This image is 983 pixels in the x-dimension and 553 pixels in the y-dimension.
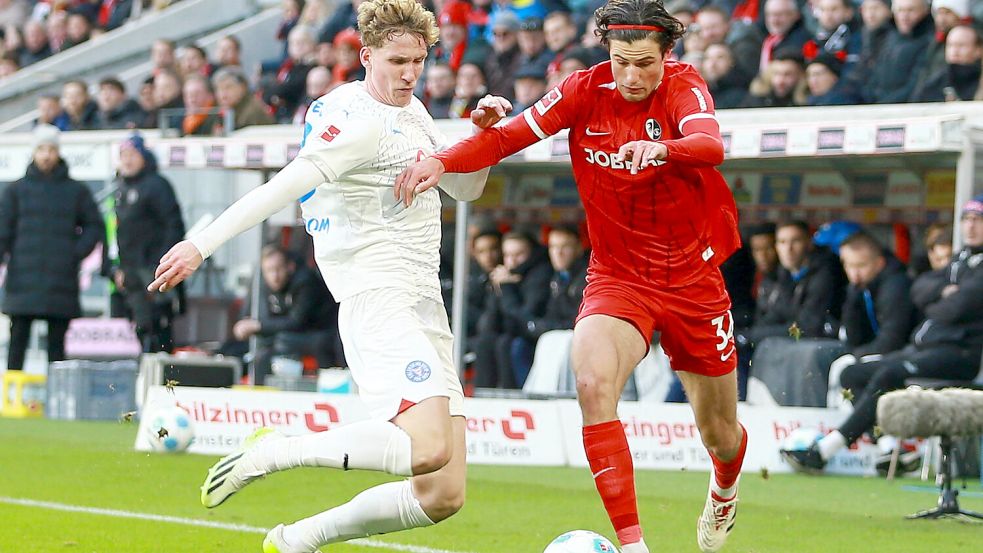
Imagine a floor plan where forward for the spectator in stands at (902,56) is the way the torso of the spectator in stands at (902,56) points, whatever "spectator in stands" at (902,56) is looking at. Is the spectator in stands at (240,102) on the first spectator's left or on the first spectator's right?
on the first spectator's right

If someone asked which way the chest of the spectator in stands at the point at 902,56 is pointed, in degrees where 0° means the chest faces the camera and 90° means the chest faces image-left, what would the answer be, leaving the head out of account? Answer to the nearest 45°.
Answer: approximately 45°

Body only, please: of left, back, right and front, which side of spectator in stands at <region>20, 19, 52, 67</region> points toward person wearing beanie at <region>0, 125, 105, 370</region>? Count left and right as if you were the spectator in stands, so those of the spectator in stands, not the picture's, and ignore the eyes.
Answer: front

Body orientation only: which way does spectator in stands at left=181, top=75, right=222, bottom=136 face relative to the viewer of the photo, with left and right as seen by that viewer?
facing the viewer and to the left of the viewer

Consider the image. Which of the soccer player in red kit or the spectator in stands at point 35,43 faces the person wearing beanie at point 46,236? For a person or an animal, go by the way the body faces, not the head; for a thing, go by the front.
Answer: the spectator in stands

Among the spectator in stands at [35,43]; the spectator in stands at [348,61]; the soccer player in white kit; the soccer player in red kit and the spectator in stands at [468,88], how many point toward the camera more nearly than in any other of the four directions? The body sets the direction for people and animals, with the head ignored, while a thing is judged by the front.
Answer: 4

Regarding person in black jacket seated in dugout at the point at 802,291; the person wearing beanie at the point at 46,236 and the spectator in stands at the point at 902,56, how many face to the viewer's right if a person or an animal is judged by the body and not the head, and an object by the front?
0

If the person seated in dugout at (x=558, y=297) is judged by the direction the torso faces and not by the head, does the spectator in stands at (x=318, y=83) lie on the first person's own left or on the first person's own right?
on the first person's own right

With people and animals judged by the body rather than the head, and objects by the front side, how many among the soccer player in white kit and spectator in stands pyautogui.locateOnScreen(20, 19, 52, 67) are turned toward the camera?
1

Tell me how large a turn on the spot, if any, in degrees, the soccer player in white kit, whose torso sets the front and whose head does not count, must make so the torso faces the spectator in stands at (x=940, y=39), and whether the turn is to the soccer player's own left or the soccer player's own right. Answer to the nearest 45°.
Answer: approximately 45° to the soccer player's own left

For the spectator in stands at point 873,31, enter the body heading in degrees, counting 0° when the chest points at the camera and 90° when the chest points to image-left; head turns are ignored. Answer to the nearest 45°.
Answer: approximately 45°

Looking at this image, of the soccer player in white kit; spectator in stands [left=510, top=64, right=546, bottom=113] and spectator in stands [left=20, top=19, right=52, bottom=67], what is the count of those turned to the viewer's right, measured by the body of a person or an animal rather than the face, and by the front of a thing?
1

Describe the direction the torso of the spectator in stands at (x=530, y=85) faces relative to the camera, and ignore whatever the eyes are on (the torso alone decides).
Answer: toward the camera

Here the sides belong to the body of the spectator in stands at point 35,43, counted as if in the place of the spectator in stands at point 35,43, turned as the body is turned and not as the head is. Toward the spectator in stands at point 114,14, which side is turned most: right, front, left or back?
left

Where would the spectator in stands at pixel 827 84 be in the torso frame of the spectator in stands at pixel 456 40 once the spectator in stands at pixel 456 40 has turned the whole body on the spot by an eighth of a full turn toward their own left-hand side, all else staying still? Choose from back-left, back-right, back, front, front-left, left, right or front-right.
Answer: front-left

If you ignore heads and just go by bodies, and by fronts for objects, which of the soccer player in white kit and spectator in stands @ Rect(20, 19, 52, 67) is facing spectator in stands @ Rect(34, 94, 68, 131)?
spectator in stands @ Rect(20, 19, 52, 67)
